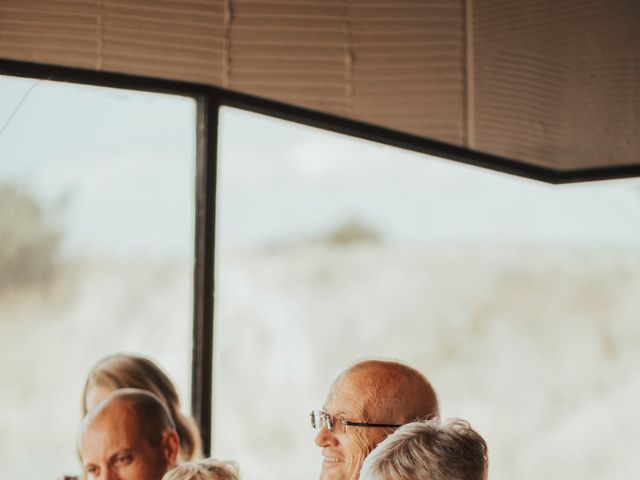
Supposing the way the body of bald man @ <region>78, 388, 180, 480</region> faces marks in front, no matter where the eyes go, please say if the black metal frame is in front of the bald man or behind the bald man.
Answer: behind

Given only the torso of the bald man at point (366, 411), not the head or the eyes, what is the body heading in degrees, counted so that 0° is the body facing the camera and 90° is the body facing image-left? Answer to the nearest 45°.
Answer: approximately 90°

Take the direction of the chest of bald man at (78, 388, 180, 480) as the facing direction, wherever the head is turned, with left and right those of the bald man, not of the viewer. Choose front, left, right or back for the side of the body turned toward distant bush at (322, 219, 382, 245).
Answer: back

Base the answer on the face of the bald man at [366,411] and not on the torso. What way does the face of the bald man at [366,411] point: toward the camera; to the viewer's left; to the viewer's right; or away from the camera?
to the viewer's left

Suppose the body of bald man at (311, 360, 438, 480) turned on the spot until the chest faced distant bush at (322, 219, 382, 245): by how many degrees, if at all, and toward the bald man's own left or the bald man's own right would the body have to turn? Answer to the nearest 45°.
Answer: approximately 90° to the bald man's own right

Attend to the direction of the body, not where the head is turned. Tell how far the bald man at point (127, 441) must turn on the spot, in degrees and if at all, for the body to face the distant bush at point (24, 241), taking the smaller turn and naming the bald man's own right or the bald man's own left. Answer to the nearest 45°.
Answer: approximately 135° to the bald man's own right
